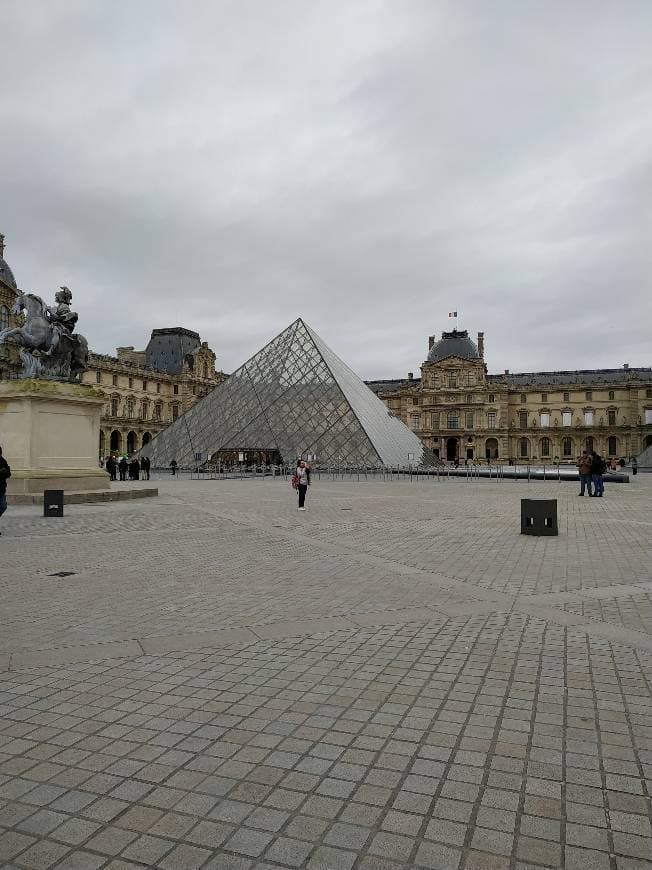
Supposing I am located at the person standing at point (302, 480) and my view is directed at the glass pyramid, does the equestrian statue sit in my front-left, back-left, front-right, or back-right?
front-left

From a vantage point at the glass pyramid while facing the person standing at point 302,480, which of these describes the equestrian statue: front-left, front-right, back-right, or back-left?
front-right

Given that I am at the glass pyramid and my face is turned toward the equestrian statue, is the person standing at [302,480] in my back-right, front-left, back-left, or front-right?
front-left

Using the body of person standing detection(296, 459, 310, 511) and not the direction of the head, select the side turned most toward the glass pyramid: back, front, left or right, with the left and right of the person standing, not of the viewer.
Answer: back

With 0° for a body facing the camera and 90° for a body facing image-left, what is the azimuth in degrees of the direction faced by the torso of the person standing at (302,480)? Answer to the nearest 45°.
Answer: approximately 0°

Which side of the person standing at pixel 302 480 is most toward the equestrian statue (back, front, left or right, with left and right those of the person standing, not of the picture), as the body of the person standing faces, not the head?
right
